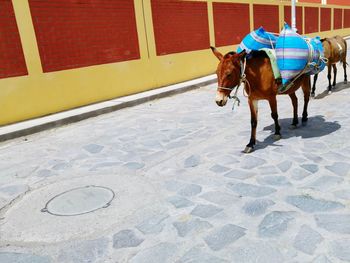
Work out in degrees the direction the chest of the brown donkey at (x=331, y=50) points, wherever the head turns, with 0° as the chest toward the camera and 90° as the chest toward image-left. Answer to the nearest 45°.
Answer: approximately 45°

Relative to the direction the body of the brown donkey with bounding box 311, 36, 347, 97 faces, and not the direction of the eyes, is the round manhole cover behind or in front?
in front

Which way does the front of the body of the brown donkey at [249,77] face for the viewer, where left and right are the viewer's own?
facing the viewer and to the left of the viewer

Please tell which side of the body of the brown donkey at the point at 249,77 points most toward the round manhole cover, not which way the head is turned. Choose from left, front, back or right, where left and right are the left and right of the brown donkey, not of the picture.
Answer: front

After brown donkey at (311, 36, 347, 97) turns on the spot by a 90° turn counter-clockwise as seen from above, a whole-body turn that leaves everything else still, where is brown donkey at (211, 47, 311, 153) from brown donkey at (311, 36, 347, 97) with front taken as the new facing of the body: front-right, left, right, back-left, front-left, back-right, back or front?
front-right

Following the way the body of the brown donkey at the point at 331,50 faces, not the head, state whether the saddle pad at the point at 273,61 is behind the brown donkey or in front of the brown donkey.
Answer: in front
